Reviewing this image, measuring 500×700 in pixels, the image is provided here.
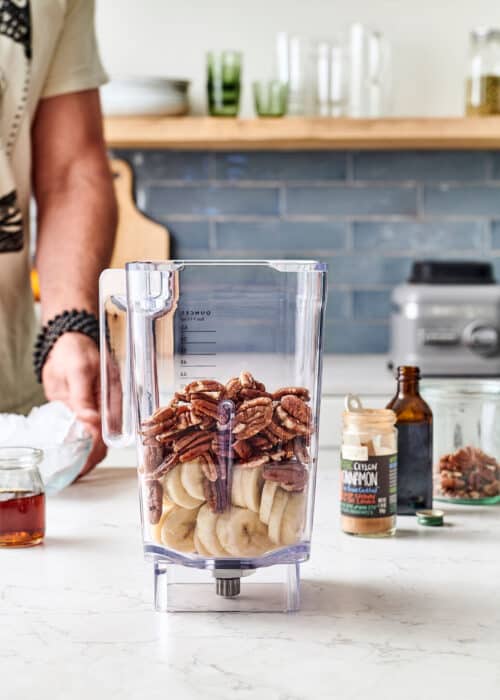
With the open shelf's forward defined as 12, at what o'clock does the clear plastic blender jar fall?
The clear plastic blender jar is roughly at 12 o'clock from the open shelf.

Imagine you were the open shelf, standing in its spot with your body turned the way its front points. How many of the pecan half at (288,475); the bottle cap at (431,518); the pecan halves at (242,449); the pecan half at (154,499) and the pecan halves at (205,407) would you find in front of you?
5

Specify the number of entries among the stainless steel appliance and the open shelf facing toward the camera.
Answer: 2

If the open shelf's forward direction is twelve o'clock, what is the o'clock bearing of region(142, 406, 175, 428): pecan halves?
The pecan halves is roughly at 12 o'clock from the open shelf.

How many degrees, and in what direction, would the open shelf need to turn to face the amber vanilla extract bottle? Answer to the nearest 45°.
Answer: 0° — it already faces it

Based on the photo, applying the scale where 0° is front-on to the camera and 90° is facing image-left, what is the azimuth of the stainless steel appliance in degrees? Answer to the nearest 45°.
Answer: approximately 0°

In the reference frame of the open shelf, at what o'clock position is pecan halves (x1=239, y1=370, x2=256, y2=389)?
The pecan halves is roughly at 12 o'clock from the open shelf.

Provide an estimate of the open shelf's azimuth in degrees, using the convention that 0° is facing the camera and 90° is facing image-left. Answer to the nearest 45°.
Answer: approximately 0°

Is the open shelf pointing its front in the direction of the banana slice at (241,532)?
yes
